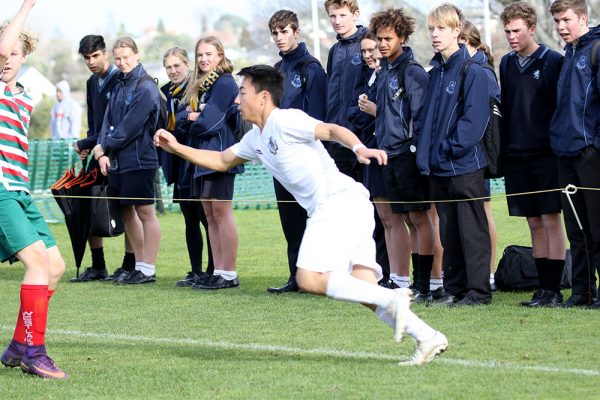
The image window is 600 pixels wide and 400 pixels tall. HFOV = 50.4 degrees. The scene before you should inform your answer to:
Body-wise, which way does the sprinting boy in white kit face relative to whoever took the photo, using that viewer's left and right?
facing to the left of the viewer

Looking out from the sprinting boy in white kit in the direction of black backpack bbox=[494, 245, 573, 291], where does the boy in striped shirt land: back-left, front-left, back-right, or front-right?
back-left

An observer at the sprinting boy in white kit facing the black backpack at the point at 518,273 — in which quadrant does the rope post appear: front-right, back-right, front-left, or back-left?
front-right

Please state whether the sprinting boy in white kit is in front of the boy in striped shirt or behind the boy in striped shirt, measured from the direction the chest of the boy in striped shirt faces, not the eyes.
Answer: in front

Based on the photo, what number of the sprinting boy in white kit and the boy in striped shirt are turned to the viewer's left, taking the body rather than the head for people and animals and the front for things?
1

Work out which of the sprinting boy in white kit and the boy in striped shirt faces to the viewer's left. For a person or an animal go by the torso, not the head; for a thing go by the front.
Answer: the sprinting boy in white kit

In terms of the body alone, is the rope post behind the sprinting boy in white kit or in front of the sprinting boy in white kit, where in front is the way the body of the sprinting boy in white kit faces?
behind

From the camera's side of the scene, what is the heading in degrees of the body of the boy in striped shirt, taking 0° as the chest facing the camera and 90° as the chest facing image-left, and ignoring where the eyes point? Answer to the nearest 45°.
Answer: approximately 315°

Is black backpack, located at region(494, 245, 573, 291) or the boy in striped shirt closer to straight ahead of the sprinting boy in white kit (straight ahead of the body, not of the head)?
the boy in striped shirt

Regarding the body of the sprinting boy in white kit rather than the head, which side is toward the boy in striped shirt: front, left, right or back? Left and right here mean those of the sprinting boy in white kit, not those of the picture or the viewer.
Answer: front
